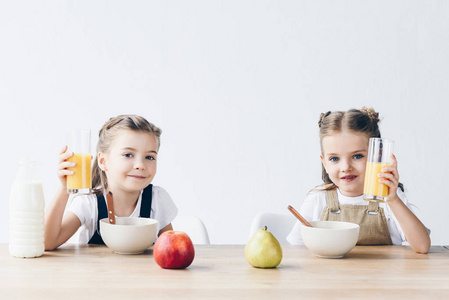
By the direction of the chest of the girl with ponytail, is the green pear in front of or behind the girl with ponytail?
in front

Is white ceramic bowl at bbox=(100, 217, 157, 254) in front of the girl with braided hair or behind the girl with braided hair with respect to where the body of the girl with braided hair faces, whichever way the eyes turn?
in front

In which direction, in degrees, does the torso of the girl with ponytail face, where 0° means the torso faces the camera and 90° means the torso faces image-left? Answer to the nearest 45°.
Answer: approximately 0°

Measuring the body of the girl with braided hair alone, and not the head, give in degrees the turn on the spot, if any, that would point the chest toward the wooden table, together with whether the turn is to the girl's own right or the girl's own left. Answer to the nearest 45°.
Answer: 0° — they already face it

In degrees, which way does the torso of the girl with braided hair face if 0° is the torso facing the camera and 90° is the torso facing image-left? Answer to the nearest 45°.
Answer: approximately 0°

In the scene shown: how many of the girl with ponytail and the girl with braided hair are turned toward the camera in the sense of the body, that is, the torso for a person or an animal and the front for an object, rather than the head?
2

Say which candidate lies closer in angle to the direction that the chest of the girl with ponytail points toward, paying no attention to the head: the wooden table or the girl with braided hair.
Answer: the wooden table
